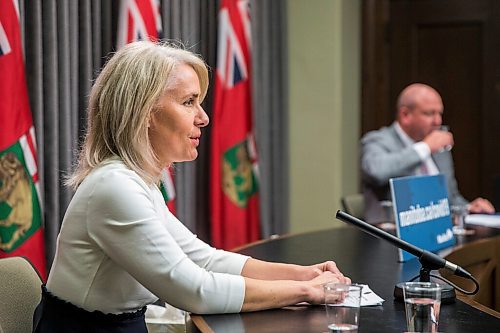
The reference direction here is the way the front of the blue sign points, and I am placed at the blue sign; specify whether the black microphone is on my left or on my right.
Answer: on my right

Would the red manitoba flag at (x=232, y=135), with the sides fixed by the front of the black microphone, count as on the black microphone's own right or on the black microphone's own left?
on the black microphone's own right

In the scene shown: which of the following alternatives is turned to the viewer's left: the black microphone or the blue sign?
the black microphone

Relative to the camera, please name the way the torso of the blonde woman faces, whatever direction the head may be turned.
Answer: to the viewer's right

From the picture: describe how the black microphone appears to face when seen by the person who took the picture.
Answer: facing to the left of the viewer

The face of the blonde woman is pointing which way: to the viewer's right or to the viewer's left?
to the viewer's right

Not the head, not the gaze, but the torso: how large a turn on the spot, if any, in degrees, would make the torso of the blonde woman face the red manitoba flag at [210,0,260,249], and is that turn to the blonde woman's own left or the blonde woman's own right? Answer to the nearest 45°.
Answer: approximately 90° to the blonde woman's own left

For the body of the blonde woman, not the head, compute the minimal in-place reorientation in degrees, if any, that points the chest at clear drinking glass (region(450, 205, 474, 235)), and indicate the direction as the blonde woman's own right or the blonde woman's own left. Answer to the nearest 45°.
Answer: approximately 45° to the blonde woman's own left
